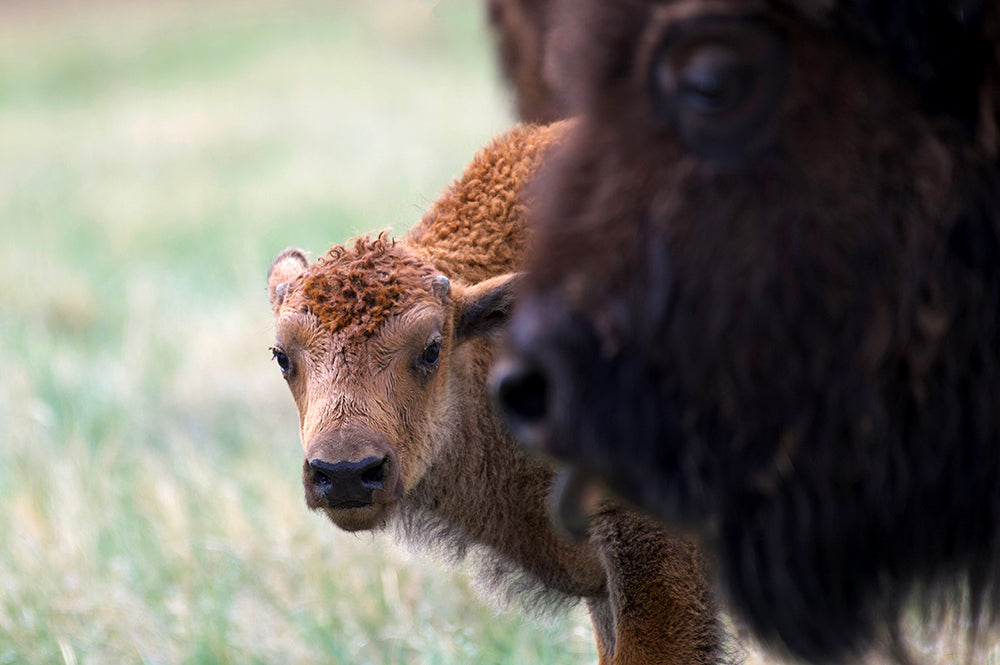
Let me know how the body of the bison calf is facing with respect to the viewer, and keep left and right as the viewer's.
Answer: facing the viewer and to the left of the viewer

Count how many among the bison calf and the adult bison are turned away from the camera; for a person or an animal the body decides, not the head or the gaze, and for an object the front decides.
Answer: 0

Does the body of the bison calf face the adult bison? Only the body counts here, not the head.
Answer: no
